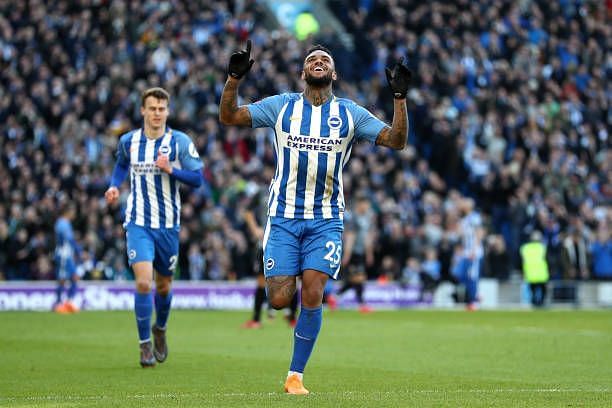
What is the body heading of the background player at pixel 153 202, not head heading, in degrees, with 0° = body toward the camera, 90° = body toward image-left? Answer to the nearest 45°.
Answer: approximately 0°

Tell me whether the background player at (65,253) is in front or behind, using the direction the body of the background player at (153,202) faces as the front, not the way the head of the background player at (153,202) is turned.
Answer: behind

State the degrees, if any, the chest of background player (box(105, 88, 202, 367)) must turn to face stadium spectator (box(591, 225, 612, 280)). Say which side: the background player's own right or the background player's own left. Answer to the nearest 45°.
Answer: approximately 135° to the background player's own left
